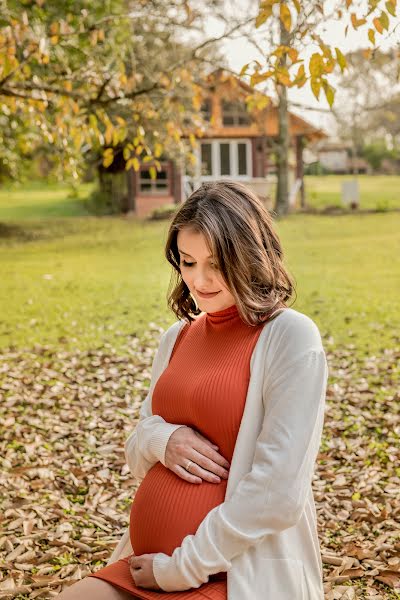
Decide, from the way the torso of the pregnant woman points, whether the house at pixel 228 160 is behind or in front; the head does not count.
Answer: behind

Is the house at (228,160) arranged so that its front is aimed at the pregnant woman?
yes

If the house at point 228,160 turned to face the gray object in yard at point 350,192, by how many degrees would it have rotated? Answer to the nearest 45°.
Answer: approximately 45° to its left

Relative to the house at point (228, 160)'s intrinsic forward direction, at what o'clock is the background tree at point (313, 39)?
The background tree is roughly at 12 o'clock from the house.

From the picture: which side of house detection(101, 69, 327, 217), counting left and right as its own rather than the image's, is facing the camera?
front

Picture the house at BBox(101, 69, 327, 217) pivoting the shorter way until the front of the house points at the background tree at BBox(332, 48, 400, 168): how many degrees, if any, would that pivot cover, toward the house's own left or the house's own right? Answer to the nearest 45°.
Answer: approximately 90° to the house's own left

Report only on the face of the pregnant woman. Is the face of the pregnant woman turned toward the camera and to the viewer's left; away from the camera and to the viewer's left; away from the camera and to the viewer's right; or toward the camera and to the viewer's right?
toward the camera and to the viewer's left

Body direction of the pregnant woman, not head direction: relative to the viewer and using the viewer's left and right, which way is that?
facing the viewer and to the left of the viewer

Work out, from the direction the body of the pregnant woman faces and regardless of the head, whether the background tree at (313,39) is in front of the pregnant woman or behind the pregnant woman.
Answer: behind

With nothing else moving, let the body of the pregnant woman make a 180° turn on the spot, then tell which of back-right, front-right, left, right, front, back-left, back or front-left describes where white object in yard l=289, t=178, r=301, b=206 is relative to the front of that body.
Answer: front-left

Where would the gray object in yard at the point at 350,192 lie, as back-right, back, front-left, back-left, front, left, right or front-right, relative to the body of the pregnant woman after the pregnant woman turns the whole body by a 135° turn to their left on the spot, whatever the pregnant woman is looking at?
left

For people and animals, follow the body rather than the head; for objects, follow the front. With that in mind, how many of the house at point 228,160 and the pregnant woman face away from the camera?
0

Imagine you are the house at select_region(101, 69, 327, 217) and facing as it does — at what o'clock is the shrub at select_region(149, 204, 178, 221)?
The shrub is roughly at 1 o'clock from the house.
